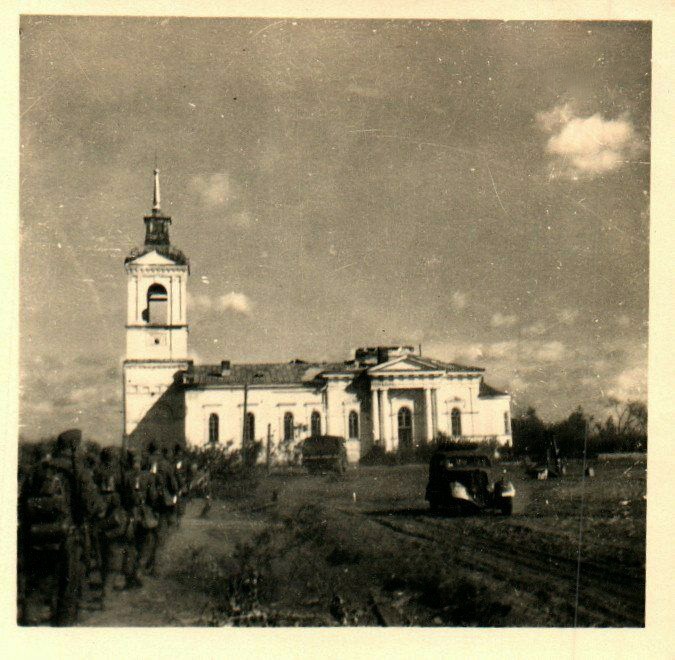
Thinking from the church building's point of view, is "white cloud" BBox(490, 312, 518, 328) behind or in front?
behind
